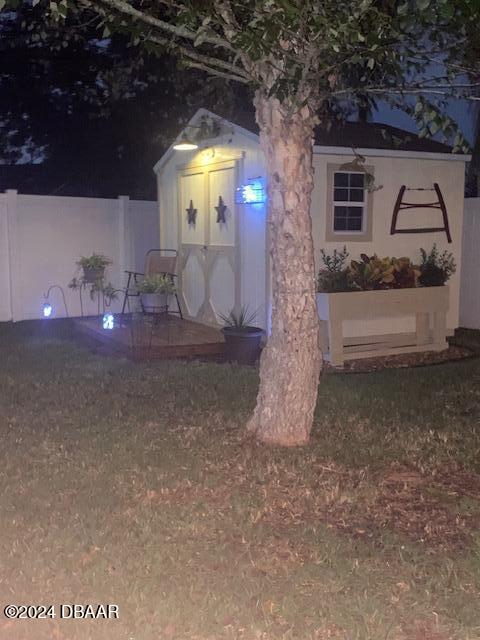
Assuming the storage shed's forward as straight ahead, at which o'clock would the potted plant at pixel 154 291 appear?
The potted plant is roughly at 1 o'clock from the storage shed.

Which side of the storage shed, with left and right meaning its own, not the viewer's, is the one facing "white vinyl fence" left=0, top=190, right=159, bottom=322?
right

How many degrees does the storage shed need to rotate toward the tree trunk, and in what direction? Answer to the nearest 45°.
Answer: approximately 45° to its left

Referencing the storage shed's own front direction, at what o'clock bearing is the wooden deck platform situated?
The wooden deck platform is roughly at 1 o'clock from the storage shed.

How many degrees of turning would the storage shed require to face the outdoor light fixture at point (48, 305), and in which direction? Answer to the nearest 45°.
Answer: approximately 45° to its right

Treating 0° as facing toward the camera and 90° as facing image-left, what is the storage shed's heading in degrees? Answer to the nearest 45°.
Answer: approximately 45°
